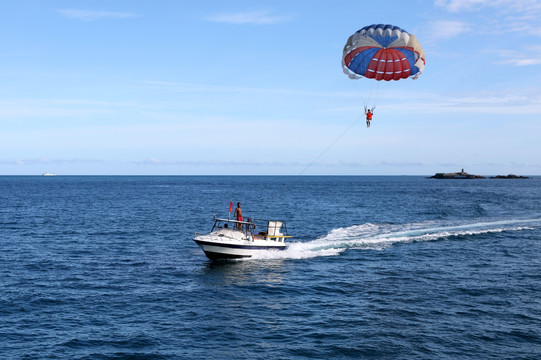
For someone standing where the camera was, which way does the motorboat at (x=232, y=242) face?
facing the viewer and to the left of the viewer
